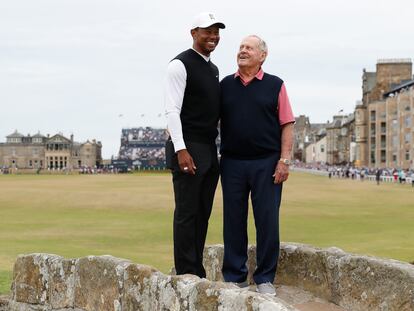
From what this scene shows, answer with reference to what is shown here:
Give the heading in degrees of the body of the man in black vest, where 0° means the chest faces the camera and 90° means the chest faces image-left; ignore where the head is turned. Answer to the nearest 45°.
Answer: approximately 315°

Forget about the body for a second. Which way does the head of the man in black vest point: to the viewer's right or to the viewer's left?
to the viewer's right
